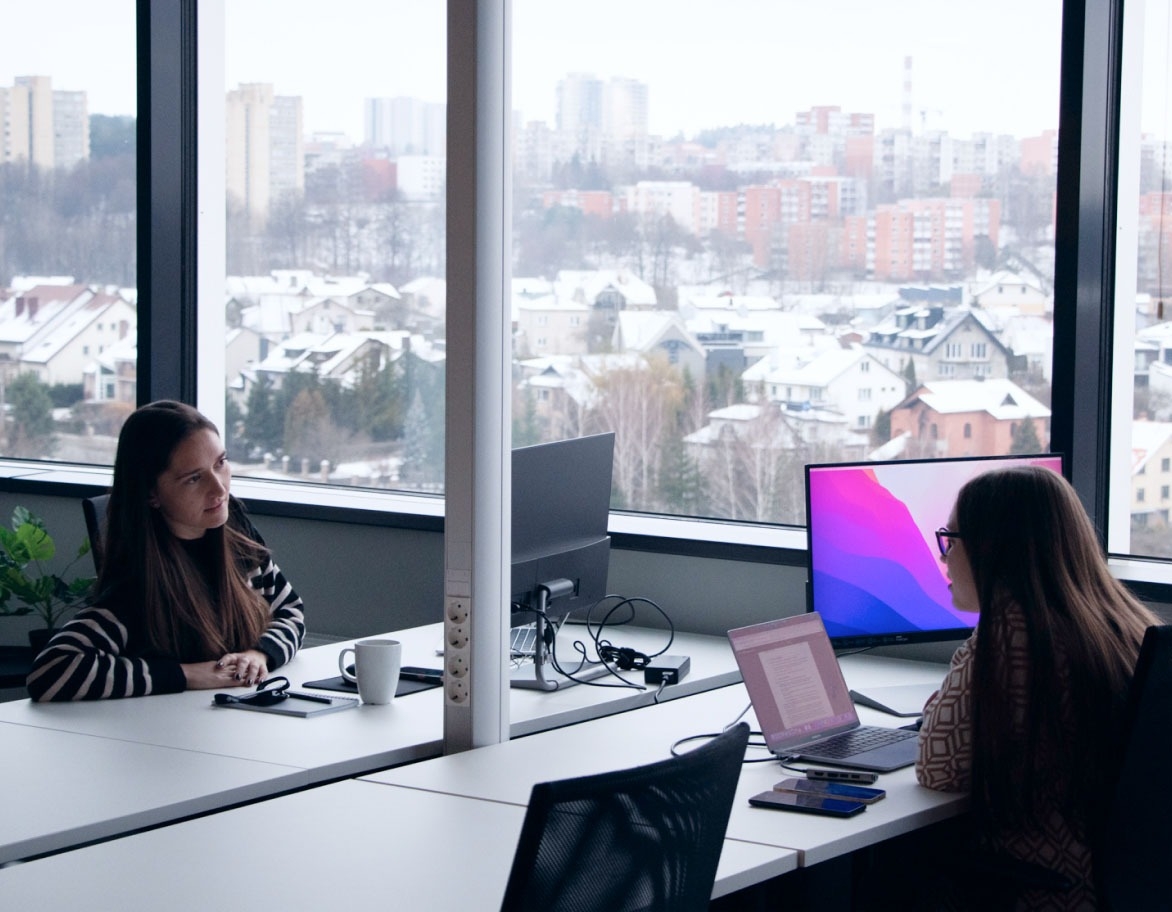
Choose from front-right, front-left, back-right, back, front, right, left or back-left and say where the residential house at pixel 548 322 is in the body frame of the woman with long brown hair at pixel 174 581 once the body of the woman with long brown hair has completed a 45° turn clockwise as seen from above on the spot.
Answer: back-left

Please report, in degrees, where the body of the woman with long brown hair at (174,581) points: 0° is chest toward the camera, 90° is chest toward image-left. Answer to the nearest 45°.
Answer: approximately 315°

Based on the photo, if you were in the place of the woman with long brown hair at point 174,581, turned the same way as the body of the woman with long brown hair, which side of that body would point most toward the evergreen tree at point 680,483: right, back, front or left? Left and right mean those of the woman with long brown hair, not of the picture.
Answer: left

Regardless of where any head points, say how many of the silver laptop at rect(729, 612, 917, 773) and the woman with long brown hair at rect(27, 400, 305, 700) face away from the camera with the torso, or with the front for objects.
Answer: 0

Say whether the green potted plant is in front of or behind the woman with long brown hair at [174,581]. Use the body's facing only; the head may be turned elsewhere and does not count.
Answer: behind

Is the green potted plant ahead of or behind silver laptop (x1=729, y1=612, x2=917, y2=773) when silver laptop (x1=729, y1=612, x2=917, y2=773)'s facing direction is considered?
behind

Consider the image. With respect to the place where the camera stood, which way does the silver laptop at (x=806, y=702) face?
facing the viewer and to the right of the viewer
